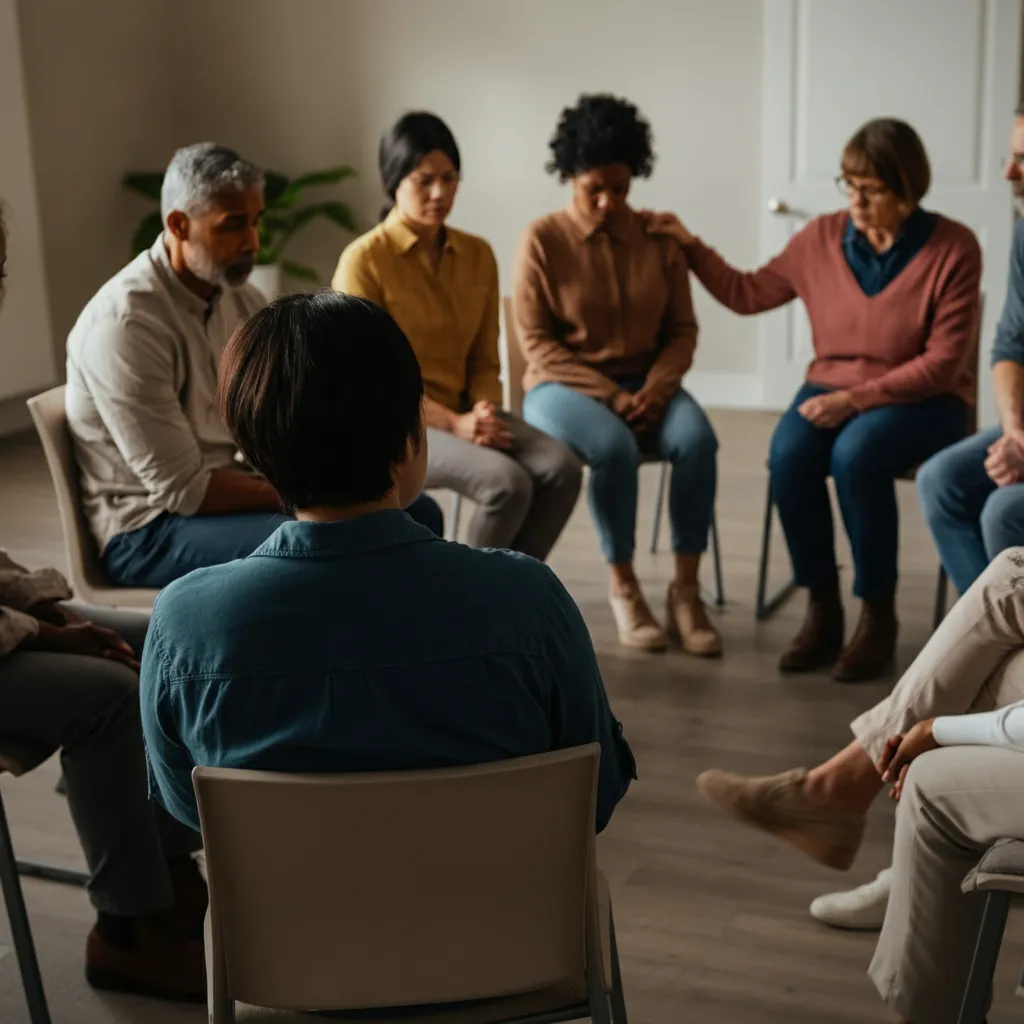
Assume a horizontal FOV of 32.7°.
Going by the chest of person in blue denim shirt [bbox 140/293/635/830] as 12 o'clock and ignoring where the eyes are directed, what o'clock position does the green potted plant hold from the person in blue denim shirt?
The green potted plant is roughly at 12 o'clock from the person in blue denim shirt.

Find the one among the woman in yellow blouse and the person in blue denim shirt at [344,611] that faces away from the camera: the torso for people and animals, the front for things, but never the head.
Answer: the person in blue denim shirt

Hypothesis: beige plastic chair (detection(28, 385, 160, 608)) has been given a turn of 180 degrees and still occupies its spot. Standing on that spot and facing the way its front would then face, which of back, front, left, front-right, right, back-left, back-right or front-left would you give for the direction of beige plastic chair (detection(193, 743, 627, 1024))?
left

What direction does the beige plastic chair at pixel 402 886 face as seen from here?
away from the camera

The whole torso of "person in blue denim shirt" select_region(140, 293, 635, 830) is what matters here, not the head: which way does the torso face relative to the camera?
away from the camera

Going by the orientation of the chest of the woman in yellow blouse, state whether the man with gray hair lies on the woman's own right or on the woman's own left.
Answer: on the woman's own right

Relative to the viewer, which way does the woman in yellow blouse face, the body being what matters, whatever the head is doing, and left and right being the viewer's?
facing the viewer and to the right of the viewer

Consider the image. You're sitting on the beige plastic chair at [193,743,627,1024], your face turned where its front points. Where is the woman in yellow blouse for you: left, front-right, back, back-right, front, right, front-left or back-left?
front

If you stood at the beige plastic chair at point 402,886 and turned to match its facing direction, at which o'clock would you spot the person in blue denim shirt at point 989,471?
The person in blue denim shirt is roughly at 1 o'clock from the beige plastic chair.

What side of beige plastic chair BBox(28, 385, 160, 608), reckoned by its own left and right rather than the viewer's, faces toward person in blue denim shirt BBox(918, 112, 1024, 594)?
front

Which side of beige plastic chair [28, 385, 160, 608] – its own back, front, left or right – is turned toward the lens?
right

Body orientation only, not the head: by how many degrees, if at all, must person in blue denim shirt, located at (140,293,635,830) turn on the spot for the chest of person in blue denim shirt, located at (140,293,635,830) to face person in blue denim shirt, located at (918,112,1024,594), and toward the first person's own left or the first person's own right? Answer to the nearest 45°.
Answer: approximately 45° to the first person's own right

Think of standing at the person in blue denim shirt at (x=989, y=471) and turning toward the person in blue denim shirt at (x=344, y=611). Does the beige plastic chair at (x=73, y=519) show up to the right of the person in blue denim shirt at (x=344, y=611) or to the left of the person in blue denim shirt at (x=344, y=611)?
right

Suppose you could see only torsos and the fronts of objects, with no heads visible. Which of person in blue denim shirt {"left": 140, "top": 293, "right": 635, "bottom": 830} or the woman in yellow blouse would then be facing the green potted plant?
the person in blue denim shirt

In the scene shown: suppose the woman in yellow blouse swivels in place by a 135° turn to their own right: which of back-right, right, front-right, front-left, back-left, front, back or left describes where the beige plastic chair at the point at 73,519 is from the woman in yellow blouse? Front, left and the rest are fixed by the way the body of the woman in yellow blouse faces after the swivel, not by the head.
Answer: front-left

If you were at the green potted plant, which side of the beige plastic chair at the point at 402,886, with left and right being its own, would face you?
front

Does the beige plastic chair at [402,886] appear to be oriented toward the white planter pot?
yes

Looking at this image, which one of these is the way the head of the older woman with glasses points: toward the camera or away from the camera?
toward the camera
